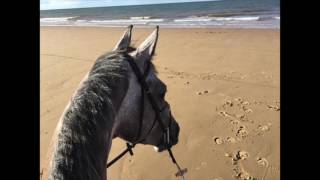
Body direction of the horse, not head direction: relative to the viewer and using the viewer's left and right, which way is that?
facing away from the viewer and to the right of the viewer
